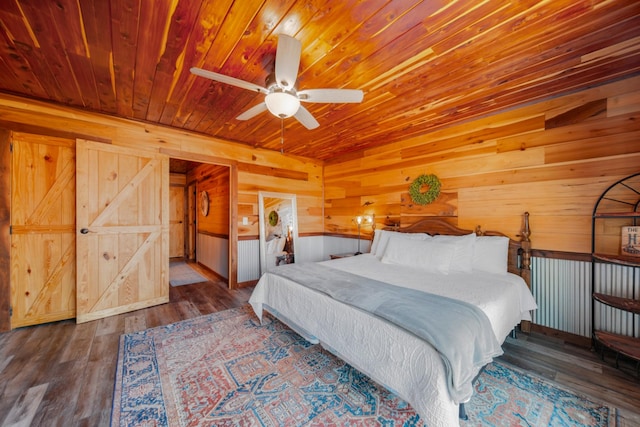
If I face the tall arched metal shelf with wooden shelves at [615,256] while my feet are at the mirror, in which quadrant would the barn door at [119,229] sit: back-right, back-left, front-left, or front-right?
back-right

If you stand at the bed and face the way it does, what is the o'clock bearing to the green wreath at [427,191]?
The green wreath is roughly at 5 o'clock from the bed.

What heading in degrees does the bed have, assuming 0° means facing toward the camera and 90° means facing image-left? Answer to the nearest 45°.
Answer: approximately 45°

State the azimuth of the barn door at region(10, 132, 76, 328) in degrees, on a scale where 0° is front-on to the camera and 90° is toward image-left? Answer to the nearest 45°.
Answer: approximately 315°
